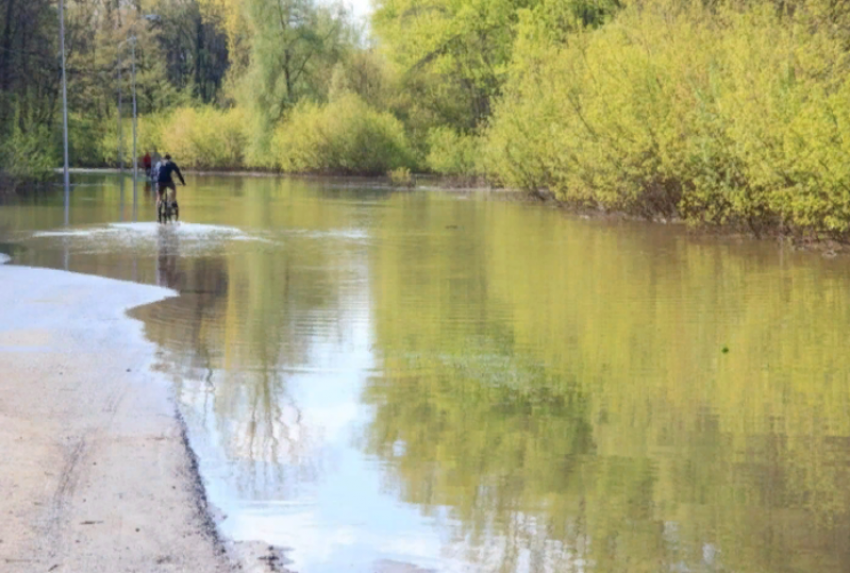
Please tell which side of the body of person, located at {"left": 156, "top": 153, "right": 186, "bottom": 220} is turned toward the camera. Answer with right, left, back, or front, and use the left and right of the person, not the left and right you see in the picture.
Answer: back

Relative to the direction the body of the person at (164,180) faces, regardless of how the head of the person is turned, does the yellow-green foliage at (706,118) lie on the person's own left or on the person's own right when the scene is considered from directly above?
on the person's own right
